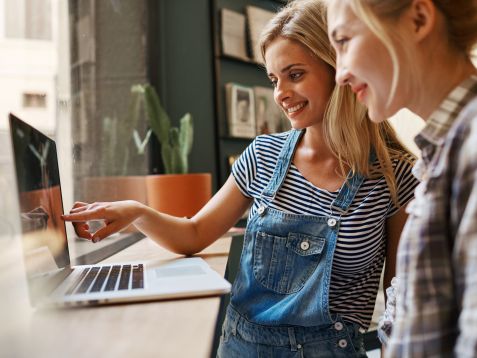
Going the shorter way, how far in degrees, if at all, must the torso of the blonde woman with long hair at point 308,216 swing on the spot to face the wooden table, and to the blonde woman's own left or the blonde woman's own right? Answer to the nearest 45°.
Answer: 0° — they already face it

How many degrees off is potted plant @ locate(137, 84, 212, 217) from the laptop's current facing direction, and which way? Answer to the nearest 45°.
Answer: approximately 90° to its left

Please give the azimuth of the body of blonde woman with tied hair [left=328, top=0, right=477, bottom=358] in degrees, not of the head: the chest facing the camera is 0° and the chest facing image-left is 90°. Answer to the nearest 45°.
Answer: approximately 90°

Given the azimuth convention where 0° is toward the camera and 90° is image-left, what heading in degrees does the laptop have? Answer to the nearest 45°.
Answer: approximately 270°

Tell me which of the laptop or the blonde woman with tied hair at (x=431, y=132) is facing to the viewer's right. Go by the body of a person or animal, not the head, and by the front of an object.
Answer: the laptop

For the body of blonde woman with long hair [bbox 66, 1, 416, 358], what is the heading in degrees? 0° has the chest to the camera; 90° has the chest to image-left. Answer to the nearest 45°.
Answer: approximately 45°

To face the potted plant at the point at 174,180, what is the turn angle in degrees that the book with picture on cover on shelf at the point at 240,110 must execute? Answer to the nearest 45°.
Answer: approximately 45° to its right

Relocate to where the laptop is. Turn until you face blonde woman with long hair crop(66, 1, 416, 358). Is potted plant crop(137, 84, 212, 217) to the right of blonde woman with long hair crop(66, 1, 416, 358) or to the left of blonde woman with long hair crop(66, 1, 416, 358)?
left
